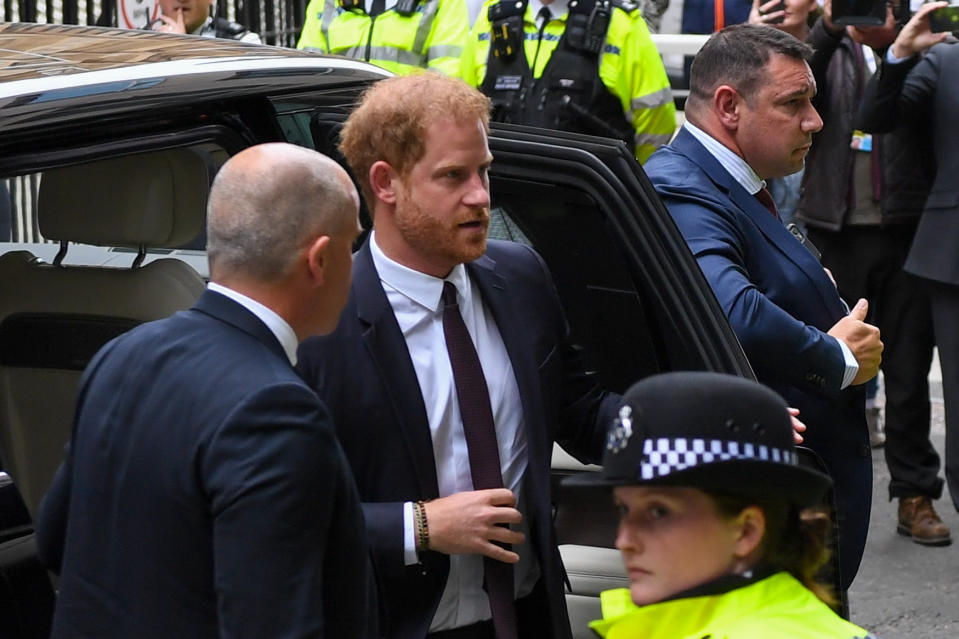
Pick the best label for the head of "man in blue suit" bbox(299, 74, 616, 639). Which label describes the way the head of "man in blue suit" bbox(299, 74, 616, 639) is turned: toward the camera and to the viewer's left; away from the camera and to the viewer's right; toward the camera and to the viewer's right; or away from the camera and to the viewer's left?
toward the camera and to the viewer's right

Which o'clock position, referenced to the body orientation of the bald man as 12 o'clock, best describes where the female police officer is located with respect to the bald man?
The female police officer is roughly at 3 o'clock from the bald man.

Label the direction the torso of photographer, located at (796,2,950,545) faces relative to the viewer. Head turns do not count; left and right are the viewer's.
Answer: facing the viewer

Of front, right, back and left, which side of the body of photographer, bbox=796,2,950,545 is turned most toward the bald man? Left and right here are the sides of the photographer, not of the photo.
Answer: front

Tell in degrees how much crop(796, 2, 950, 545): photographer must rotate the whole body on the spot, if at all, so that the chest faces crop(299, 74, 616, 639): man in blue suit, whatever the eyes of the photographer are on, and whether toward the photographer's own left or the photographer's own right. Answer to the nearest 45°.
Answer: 0° — they already face them

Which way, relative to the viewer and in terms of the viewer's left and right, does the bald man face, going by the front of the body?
facing away from the viewer and to the right of the viewer

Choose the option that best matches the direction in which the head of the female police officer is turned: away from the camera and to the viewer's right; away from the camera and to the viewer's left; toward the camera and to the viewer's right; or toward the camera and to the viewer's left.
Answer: toward the camera and to the viewer's left

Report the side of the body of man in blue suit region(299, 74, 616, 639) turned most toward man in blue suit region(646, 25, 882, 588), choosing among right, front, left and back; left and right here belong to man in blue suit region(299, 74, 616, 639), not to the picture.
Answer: left

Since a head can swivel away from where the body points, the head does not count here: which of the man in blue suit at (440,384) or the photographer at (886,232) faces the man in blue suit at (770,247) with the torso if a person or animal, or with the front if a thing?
the photographer

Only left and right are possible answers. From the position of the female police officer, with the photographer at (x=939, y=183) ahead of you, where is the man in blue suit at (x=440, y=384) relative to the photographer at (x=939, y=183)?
left

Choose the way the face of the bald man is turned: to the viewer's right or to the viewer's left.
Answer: to the viewer's right

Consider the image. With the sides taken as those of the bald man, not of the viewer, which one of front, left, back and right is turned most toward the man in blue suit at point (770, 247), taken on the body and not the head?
front

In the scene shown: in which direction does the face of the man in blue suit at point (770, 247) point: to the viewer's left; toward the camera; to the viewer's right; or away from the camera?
to the viewer's right
